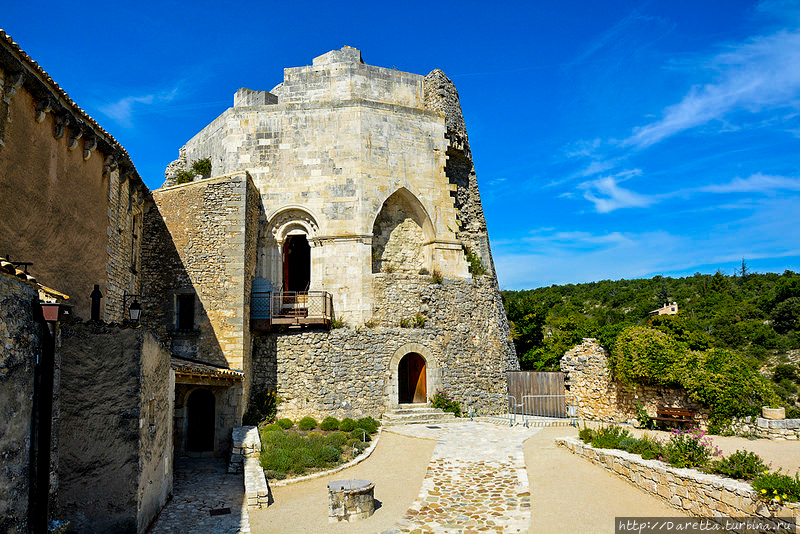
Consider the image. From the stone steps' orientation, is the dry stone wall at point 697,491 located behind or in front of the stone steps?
in front

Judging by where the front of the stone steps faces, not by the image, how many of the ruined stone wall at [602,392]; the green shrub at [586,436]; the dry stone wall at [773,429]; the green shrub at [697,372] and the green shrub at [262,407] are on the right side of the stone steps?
1

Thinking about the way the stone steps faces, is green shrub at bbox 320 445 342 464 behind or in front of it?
in front

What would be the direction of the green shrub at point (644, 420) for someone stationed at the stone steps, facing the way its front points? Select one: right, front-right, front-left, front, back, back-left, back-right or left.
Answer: left

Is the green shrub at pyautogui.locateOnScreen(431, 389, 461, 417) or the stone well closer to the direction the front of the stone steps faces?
the stone well

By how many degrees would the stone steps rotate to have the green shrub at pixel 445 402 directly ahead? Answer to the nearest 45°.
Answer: approximately 135° to its left

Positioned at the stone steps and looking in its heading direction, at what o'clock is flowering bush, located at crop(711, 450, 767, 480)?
The flowering bush is roughly at 11 o'clock from the stone steps.

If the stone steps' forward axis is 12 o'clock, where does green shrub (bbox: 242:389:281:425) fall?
The green shrub is roughly at 3 o'clock from the stone steps.

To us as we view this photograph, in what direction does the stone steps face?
facing the viewer

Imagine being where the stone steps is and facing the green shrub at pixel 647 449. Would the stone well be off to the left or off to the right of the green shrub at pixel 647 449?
right

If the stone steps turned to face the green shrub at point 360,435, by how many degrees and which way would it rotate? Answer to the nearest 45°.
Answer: approximately 45° to its right

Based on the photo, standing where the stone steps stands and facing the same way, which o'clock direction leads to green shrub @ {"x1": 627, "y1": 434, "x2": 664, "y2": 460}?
The green shrub is roughly at 11 o'clock from the stone steps.

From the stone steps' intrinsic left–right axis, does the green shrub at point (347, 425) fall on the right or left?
on its right

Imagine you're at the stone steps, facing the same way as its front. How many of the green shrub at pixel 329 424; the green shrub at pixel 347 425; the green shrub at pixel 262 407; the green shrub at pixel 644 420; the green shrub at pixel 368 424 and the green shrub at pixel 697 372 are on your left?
2

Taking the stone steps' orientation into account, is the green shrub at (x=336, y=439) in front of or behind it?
in front
